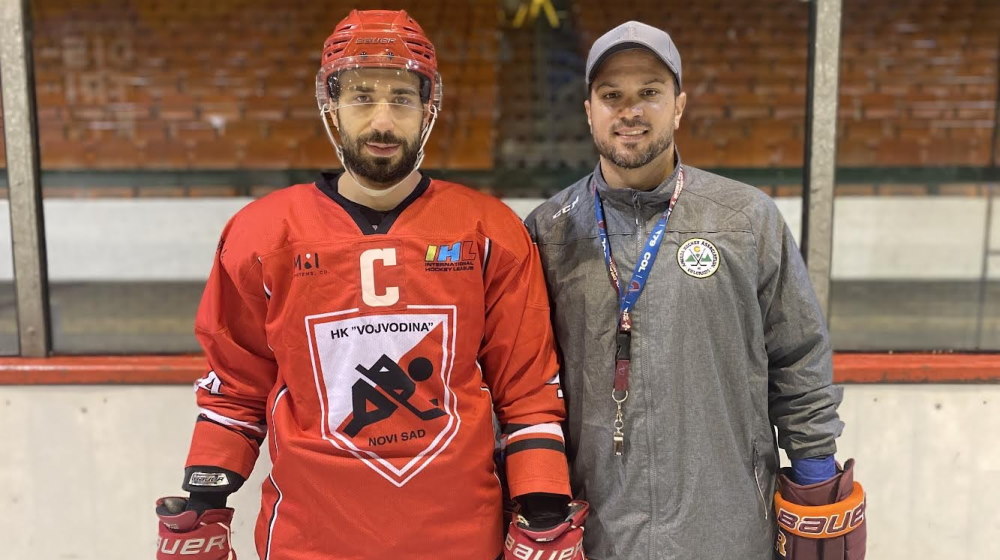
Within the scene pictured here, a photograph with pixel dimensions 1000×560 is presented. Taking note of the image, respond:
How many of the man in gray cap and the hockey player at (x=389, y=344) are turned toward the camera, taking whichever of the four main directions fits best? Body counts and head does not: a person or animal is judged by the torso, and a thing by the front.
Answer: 2

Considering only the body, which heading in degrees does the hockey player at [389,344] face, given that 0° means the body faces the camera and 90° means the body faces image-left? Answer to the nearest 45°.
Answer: approximately 0°

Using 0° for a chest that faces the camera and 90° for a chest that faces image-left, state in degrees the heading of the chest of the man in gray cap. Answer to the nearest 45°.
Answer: approximately 0°
